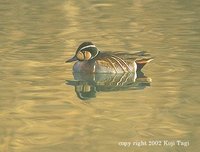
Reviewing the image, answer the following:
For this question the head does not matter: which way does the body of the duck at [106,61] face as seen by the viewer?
to the viewer's left
